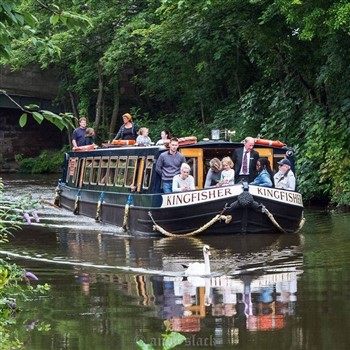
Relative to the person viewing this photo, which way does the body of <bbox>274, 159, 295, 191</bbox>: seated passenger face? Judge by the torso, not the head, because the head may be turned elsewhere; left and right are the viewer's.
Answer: facing the viewer and to the left of the viewer

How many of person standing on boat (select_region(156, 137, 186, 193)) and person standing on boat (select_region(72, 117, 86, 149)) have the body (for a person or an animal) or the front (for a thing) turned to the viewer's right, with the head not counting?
0

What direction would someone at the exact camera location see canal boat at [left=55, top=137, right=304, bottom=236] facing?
facing the viewer and to the right of the viewer

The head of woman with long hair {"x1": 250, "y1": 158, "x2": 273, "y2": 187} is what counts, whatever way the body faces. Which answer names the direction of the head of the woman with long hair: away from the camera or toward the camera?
toward the camera

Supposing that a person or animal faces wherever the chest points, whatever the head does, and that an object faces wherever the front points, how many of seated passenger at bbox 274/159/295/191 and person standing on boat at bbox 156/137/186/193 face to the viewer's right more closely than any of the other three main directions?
0

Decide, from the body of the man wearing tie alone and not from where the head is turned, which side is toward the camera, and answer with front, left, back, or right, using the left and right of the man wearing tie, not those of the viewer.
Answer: front

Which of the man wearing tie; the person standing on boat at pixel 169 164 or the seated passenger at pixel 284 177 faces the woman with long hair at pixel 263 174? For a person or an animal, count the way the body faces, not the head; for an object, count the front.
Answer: the seated passenger

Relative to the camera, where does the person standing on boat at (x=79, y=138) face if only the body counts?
toward the camera

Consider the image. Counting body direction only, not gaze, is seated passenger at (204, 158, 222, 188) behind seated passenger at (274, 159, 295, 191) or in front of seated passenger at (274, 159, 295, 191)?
in front
